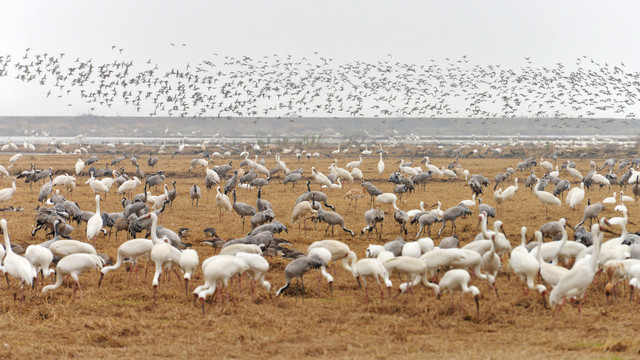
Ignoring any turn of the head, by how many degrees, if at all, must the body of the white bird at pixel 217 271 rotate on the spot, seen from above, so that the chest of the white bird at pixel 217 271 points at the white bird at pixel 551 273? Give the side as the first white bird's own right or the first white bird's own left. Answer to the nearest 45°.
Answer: approximately 180°

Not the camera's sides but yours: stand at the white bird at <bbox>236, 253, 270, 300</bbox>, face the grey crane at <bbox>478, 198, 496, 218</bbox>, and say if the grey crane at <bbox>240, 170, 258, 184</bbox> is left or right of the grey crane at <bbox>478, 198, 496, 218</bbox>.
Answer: left

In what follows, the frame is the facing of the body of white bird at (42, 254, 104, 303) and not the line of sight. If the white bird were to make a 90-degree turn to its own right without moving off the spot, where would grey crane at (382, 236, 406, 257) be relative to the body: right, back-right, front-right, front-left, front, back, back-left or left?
right

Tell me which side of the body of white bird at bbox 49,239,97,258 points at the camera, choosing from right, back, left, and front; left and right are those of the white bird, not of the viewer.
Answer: left

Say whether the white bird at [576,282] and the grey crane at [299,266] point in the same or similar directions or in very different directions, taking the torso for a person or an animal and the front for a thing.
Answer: very different directions

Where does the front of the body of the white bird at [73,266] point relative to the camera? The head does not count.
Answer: to the viewer's left

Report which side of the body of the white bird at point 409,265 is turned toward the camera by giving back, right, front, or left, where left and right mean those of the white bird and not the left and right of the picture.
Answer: left

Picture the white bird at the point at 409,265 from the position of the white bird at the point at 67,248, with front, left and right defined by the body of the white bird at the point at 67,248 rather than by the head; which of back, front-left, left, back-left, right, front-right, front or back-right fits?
back-left
